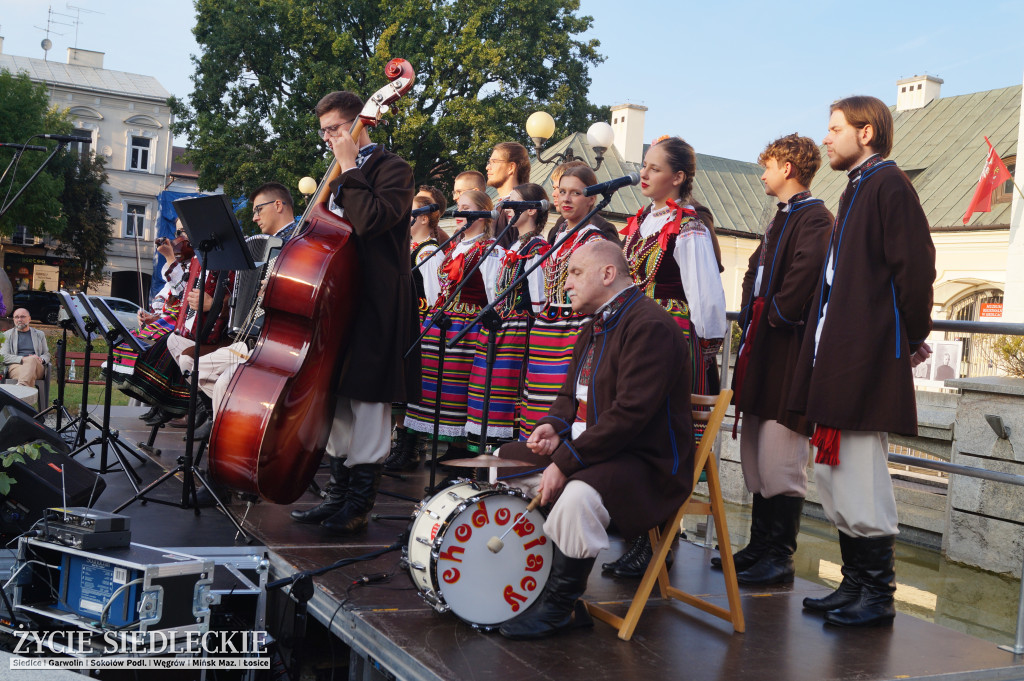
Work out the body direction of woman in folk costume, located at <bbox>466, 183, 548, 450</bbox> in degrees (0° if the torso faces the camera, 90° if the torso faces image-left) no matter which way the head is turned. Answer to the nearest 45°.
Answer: approximately 45°

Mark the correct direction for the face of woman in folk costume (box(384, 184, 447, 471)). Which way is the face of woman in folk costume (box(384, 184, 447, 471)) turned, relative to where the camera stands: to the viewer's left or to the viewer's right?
to the viewer's left

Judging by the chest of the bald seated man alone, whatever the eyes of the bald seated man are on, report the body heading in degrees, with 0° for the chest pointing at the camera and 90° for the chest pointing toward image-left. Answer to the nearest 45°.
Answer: approximately 90°

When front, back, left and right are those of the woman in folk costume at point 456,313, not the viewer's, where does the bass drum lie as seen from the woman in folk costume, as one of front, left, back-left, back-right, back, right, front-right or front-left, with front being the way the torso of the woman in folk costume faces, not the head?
front-left

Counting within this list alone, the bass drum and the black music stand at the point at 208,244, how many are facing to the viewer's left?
0

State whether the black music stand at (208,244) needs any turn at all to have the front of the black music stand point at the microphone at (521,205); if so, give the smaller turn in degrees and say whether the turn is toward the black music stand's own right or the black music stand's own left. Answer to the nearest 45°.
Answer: approximately 45° to the black music stand's own right

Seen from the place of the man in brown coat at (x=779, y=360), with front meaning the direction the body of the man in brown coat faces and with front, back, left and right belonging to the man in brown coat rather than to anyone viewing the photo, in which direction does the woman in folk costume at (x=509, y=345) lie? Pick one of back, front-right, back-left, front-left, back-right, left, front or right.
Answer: front-right

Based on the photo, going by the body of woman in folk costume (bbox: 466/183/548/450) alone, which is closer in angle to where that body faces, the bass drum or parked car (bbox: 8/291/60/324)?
the bass drum

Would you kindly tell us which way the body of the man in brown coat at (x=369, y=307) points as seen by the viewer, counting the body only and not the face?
to the viewer's left

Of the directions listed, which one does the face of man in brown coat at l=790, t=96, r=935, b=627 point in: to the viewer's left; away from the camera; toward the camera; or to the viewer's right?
to the viewer's left

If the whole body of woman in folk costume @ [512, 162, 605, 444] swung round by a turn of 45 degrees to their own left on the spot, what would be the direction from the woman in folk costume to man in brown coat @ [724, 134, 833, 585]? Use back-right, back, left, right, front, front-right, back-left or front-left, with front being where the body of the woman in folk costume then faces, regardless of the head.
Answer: front-left

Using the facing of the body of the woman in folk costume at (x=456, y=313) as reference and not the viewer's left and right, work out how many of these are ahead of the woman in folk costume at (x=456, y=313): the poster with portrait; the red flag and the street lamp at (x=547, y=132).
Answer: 0

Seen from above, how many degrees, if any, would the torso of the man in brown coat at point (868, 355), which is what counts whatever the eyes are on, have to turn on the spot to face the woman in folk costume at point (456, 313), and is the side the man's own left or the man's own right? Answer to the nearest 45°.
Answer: approximately 45° to the man's own right

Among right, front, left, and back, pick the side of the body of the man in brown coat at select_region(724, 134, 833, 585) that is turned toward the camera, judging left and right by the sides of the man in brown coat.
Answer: left
